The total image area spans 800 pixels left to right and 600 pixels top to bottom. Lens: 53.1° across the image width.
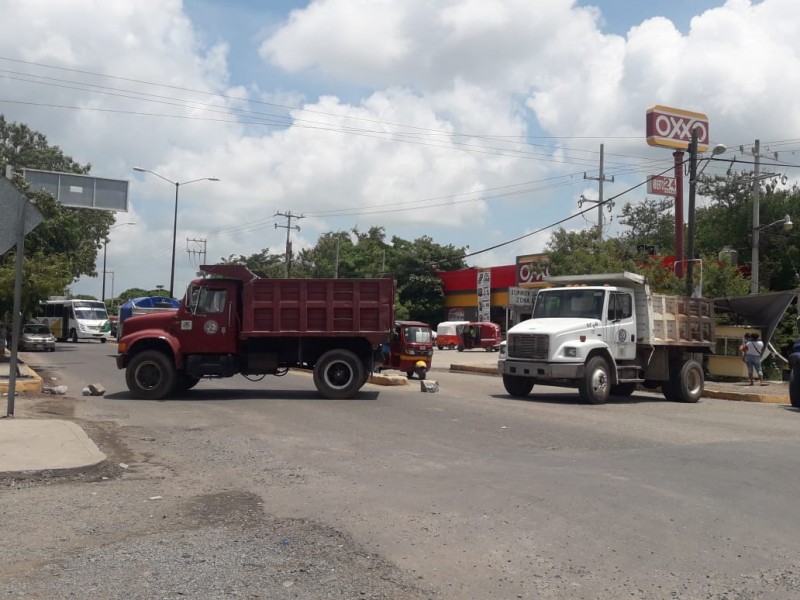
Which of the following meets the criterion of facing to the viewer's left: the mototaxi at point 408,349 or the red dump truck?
the red dump truck

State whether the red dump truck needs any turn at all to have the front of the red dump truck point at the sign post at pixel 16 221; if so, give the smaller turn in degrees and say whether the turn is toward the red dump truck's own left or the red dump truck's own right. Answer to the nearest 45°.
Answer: approximately 45° to the red dump truck's own left

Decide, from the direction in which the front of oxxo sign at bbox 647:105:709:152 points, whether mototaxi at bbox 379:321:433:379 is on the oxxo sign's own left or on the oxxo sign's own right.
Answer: on the oxxo sign's own right

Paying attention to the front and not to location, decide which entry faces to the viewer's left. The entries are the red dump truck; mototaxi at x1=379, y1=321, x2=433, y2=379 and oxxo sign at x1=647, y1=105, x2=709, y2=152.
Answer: the red dump truck

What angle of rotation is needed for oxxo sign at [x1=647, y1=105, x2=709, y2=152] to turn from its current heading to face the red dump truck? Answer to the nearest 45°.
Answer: approximately 45° to its right

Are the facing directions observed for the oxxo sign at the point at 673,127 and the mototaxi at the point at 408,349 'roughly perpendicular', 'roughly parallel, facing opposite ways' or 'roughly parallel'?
roughly parallel

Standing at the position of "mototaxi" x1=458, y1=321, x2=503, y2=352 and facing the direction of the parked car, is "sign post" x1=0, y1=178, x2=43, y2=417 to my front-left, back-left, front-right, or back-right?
front-left

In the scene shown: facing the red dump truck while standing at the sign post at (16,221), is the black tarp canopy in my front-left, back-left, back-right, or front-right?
front-right

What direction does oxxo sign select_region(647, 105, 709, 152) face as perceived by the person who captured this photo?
facing the viewer and to the right of the viewer

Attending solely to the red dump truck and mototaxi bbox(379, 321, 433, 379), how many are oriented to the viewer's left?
1

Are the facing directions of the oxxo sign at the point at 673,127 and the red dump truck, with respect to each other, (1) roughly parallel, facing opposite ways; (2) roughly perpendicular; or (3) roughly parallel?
roughly perpendicular

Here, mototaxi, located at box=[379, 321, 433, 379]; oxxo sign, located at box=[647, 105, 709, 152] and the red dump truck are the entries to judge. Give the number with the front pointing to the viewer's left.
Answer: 1

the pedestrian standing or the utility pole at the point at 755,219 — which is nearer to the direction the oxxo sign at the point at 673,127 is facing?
the pedestrian standing

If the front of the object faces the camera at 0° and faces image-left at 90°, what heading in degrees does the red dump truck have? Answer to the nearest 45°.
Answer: approximately 90°
